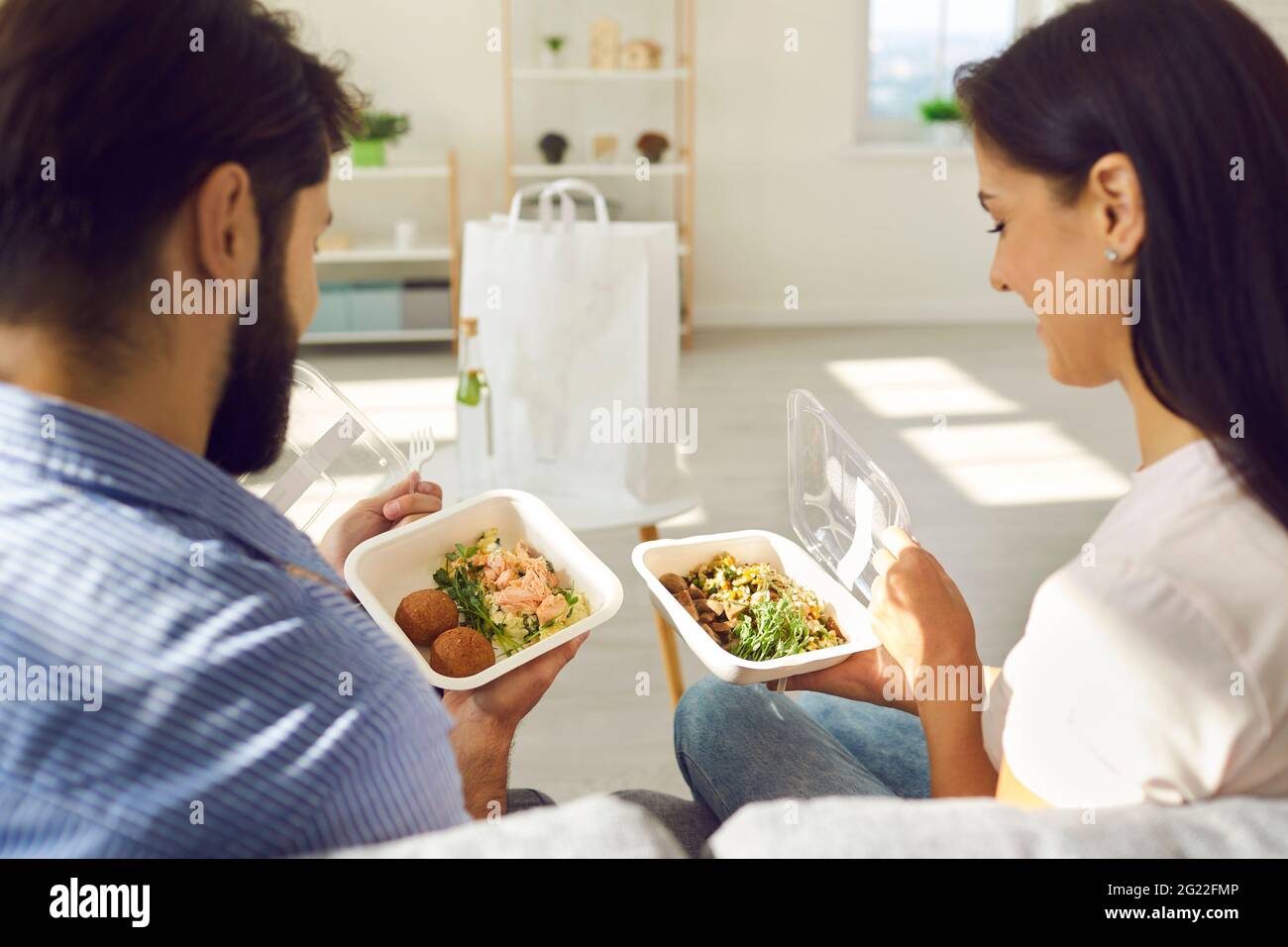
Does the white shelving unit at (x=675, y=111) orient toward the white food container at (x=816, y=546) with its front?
yes

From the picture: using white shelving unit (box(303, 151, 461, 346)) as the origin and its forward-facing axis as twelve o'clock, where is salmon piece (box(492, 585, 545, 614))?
The salmon piece is roughly at 12 o'clock from the white shelving unit.

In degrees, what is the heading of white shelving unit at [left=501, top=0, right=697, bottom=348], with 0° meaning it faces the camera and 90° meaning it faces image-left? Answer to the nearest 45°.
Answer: approximately 0°

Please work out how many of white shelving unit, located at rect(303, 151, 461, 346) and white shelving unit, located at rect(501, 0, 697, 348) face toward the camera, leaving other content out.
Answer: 2

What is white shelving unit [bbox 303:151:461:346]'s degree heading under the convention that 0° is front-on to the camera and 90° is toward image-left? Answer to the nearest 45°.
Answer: approximately 0°

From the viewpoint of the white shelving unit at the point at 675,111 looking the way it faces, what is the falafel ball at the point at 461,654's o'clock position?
The falafel ball is roughly at 12 o'clock from the white shelving unit.

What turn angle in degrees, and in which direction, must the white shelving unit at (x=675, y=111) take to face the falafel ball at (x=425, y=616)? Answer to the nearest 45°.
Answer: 0° — it already faces it

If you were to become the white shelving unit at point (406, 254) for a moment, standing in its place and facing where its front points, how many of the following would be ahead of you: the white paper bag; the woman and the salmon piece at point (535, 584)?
3

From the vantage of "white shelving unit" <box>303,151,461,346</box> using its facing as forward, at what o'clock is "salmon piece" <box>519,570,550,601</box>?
The salmon piece is roughly at 12 o'clock from the white shelving unit.

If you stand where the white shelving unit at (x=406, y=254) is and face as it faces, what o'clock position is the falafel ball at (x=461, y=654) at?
The falafel ball is roughly at 12 o'clock from the white shelving unit.

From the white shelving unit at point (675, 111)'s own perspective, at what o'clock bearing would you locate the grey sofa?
The grey sofa is roughly at 12 o'clock from the white shelving unit.
